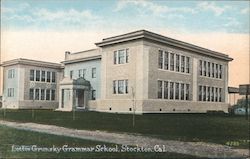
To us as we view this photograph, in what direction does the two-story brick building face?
facing the viewer and to the left of the viewer
